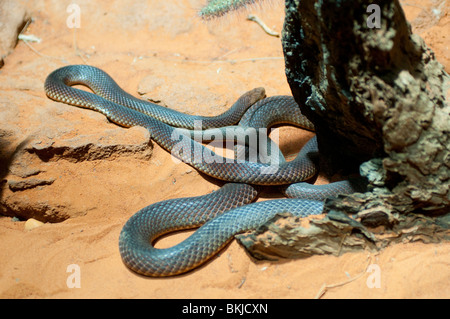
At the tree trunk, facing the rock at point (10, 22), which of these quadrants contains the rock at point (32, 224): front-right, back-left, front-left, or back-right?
front-left

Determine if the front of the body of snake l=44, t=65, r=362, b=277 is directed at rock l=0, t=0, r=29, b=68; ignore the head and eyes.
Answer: no

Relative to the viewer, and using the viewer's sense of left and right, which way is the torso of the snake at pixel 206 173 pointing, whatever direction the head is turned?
facing away from the viewer and to the right of the viewer
